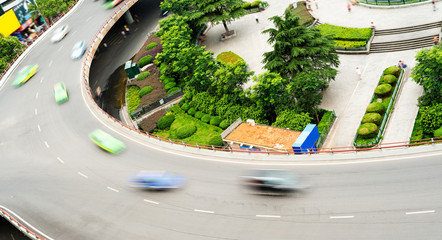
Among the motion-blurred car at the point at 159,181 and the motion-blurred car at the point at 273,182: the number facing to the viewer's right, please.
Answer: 2

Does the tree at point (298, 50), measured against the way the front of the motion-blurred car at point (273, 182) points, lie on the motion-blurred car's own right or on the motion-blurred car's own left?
on the motion-blurred car's own left

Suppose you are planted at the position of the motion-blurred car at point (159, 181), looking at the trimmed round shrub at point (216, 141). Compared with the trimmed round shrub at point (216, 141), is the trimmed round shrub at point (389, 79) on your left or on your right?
right

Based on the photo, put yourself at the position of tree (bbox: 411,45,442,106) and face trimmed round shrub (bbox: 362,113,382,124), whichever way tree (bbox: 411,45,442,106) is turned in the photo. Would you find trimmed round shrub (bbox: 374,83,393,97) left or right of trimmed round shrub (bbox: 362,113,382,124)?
right

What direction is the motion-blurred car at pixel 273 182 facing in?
to the viewer's right

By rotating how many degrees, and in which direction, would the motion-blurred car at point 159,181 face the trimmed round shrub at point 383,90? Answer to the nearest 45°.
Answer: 0° — it already faces it

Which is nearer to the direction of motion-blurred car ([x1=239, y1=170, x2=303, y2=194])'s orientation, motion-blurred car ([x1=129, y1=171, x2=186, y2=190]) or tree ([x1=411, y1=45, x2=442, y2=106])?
the tree

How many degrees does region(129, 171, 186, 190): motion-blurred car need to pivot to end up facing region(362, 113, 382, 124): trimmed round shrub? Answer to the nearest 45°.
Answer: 0° — it already faces it

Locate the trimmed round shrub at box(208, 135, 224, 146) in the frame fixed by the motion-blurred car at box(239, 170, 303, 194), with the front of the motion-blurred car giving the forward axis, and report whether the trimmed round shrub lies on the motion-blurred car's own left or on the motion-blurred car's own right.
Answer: on the motion-blurred car's own left

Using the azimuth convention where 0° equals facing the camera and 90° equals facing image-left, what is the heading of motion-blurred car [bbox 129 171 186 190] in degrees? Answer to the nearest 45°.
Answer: approximately 270°
